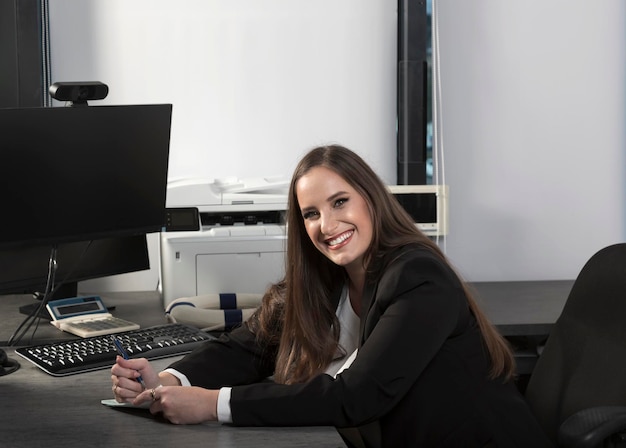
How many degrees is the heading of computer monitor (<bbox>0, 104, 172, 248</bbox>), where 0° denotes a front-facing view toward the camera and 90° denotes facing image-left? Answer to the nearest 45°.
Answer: approximately 315°

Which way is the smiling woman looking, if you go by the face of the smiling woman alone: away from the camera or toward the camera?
toward the camera

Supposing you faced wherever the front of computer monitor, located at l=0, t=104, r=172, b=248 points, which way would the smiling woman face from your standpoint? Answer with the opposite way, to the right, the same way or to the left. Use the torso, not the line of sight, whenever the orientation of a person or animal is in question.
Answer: to the right

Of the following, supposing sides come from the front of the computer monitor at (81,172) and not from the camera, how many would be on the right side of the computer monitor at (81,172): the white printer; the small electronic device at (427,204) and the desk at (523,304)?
0

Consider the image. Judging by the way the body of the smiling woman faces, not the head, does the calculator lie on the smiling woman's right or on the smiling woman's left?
on the smiling woman's right

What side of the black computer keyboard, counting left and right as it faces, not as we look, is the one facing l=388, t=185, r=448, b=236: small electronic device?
left

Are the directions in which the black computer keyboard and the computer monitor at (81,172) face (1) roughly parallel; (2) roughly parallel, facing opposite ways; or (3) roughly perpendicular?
roughly parallel

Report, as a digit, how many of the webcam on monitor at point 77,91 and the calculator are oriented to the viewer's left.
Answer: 0

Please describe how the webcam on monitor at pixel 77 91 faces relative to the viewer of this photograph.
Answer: facing the viewer and to the right of the viewer

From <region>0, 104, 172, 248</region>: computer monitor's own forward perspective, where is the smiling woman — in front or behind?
in front

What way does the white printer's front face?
toward the camera

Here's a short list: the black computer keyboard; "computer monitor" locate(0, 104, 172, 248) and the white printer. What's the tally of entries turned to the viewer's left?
0

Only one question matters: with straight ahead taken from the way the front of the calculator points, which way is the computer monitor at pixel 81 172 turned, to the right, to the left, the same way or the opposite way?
the same way

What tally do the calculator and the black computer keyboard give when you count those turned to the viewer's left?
0

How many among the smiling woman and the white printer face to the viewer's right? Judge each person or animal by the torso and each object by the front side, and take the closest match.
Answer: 0

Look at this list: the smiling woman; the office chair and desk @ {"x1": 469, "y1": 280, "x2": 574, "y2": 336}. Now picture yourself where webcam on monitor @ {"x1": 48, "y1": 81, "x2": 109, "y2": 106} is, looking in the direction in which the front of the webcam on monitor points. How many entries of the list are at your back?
0
